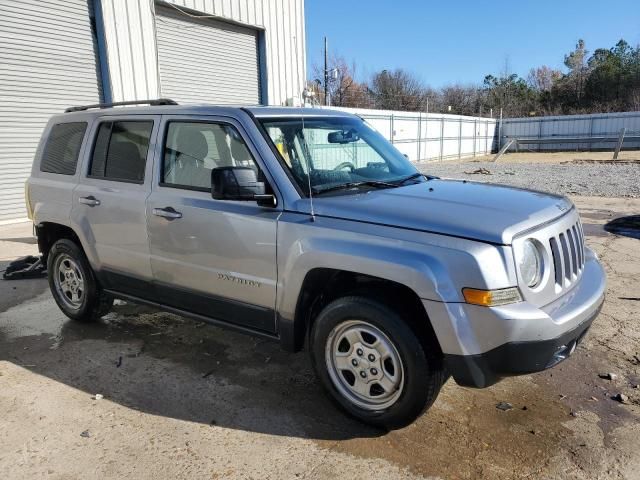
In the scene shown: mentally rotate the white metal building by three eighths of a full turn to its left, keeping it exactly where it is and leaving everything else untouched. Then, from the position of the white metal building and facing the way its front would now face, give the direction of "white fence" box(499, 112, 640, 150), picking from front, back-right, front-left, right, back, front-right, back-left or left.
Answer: front-right

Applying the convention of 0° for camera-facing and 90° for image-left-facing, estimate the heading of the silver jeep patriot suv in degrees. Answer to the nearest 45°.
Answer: approximately 315°

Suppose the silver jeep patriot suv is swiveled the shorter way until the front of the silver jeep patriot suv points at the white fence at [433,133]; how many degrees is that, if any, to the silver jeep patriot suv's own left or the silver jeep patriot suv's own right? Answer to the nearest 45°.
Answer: approximately 135° to the silver jeep patriot suv's own left

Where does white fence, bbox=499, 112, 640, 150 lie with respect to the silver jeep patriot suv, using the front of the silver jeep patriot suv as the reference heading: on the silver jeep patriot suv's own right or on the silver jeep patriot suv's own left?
on the silver jeep patriot suv's own left

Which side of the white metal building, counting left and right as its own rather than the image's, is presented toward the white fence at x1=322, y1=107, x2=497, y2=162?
left

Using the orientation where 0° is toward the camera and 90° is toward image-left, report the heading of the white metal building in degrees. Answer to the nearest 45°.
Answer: approximately 315°

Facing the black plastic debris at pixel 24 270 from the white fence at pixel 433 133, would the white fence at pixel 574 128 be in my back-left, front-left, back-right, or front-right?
back-left

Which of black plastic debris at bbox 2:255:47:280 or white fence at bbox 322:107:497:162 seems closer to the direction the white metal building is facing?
the black plastic debris

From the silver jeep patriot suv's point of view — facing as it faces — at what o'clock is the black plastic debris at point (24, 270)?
The black plastic debris is roughly at 6 o'clock from the silver jeep patriot suv.

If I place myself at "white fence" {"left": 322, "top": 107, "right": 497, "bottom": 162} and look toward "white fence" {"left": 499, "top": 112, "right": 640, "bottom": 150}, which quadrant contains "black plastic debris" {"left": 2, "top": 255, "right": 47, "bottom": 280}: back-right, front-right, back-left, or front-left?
back-right

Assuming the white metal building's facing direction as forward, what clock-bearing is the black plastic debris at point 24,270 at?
The black plastic debris is roughly at 2 o'clock from the white metal building.

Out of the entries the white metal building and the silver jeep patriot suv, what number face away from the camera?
0

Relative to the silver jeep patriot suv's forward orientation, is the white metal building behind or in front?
behind
